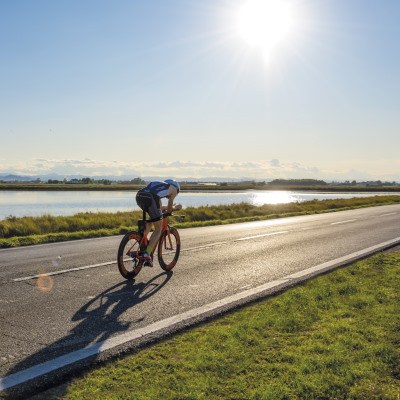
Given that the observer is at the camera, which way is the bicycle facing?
facing away from the viewer and to the right of the viewer

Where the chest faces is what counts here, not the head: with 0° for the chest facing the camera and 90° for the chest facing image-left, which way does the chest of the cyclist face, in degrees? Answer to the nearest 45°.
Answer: approximately 225°
